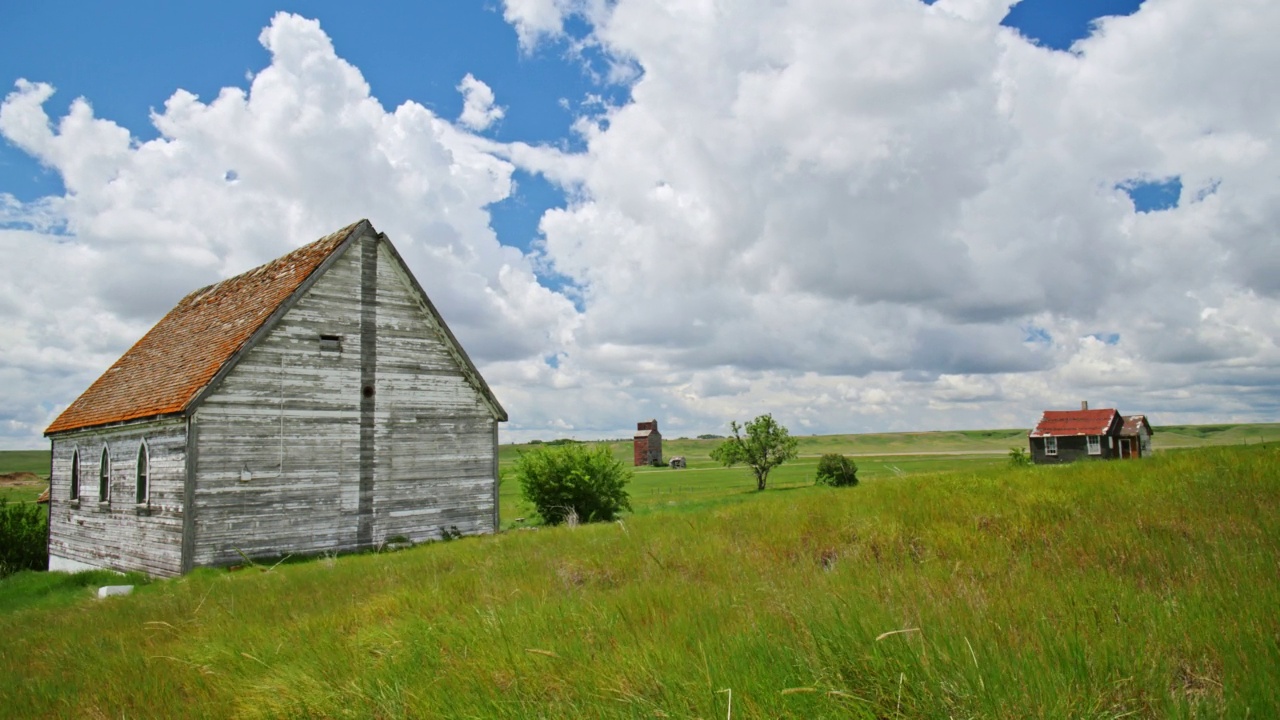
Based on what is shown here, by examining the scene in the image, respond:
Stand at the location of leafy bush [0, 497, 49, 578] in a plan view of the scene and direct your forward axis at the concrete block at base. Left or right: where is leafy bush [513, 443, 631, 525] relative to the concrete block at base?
left

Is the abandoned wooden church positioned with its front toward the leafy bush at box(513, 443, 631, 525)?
no
